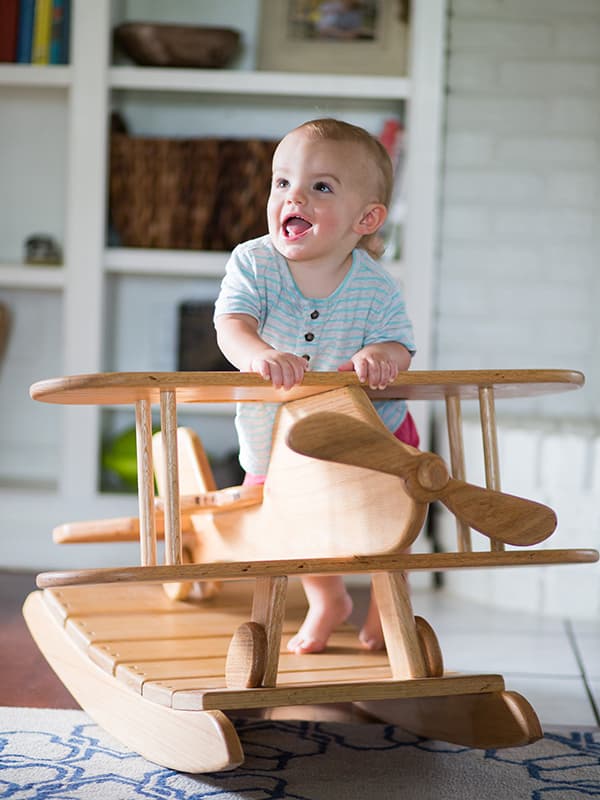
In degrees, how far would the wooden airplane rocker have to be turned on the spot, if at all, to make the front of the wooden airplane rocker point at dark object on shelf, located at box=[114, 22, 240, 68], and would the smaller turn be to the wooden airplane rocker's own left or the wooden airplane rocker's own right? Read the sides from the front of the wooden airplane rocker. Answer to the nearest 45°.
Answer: approximately 135° to the wooden airplane rocker's own left

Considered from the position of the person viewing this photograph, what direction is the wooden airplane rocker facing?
facing the viewer and to the right of the viewer

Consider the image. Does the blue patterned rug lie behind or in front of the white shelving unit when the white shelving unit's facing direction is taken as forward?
in front

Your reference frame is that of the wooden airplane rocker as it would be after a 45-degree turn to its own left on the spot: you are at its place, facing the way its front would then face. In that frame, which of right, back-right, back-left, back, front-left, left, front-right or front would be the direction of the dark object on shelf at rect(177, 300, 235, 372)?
left

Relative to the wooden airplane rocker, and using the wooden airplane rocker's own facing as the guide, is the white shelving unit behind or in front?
behind

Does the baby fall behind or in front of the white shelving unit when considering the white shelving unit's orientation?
in front

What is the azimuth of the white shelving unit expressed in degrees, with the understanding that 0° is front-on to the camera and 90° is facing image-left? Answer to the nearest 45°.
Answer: approximately 0°

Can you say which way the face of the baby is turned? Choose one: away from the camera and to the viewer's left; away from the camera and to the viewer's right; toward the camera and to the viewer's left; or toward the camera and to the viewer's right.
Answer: toward the camera and to the viewer's left
